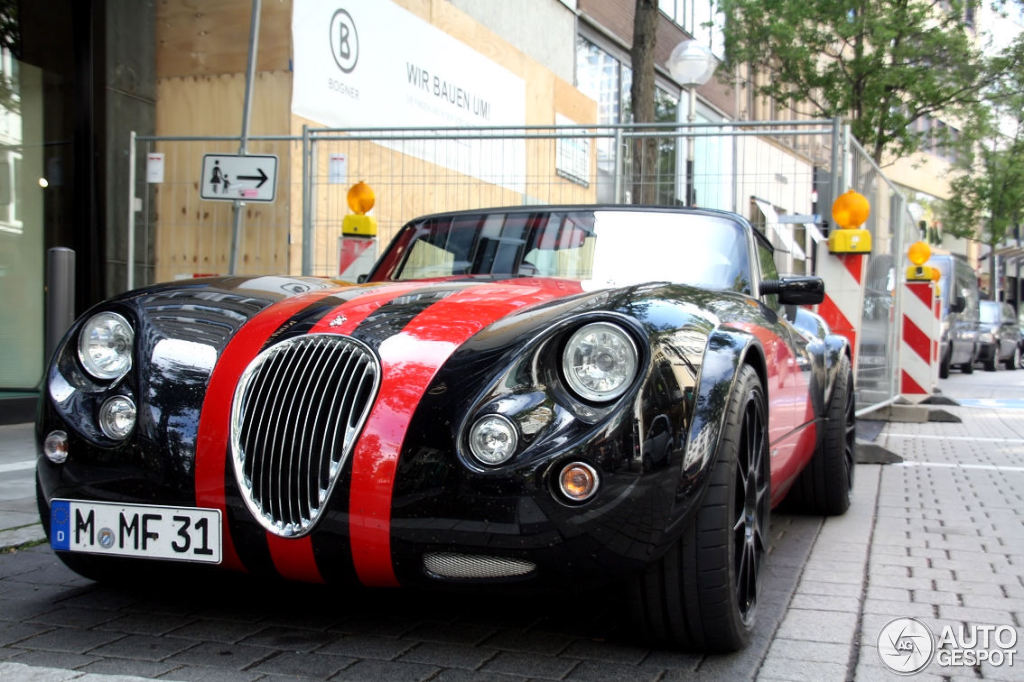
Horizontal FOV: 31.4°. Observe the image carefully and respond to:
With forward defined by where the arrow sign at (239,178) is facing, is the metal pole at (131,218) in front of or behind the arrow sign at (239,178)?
behind

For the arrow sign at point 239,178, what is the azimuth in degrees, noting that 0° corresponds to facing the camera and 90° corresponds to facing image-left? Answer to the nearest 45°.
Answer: approximately 0°

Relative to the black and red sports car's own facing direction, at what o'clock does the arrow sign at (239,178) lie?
The arrow sign is roughly at 4 o'clock from the black and red sports car.

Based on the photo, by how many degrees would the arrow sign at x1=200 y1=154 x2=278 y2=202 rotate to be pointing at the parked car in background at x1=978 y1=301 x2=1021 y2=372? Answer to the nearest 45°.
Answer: approximately 135° to its left
